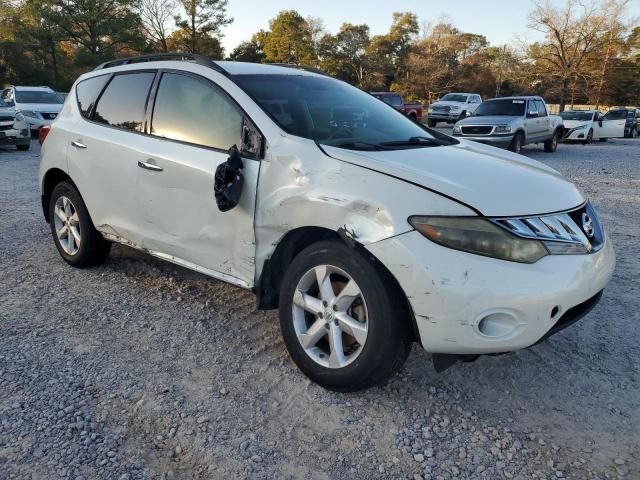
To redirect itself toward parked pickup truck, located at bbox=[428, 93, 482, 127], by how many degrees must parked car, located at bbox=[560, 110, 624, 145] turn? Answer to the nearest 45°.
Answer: approximately 90° to its right

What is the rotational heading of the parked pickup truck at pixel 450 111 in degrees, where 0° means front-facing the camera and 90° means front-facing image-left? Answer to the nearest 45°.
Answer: approximately 45°

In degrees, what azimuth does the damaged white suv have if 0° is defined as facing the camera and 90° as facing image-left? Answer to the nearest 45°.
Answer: approximately 315°

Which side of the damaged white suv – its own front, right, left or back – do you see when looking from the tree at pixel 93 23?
back

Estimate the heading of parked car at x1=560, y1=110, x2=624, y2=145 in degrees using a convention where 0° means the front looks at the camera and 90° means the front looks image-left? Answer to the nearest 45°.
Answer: approximately 45°

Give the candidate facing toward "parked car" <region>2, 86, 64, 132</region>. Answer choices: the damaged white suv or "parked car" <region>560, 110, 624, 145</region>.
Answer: "parked car" <region>560, 110, 624, 145</region>

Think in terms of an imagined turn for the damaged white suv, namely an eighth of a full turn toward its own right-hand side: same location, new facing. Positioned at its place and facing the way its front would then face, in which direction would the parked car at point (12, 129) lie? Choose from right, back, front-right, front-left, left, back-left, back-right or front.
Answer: back-right

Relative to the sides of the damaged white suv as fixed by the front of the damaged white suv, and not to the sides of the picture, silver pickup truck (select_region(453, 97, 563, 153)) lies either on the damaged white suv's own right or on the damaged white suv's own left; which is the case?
on the damaged white suv's own left

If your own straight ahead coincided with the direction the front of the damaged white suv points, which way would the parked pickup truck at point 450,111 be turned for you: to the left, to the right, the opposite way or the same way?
to the right

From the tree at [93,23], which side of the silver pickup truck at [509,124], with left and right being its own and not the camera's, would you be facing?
right
